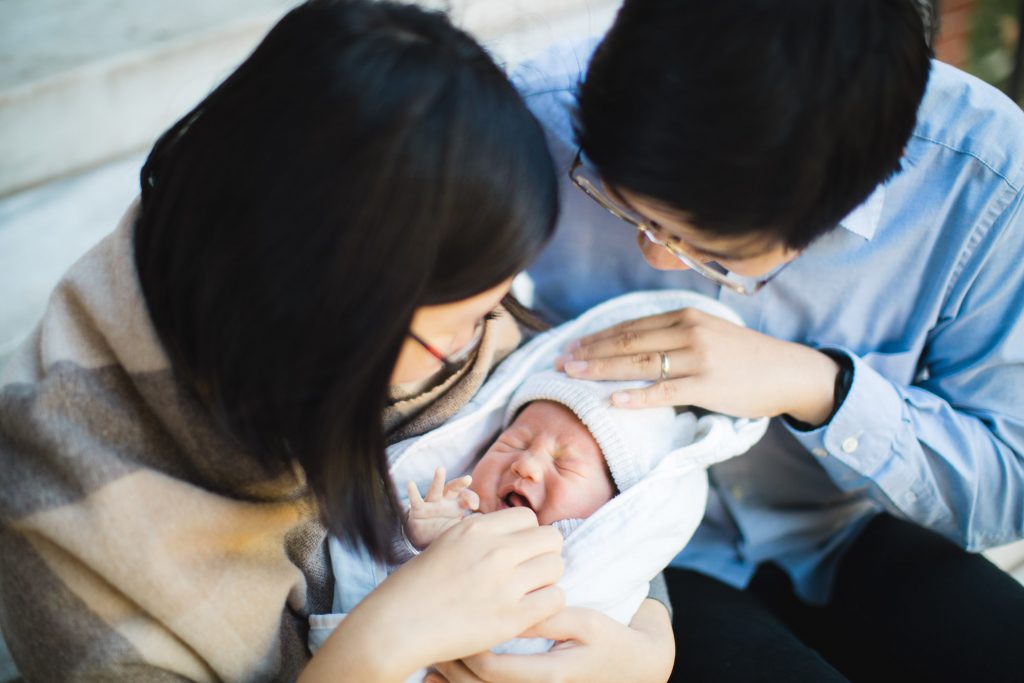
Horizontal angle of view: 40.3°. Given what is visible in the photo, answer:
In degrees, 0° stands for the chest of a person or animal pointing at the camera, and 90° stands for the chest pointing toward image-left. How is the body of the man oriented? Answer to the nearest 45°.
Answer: approximately 45°

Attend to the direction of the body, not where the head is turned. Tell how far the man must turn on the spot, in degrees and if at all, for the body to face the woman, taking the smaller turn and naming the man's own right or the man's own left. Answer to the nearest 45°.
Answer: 0° — they already face them
